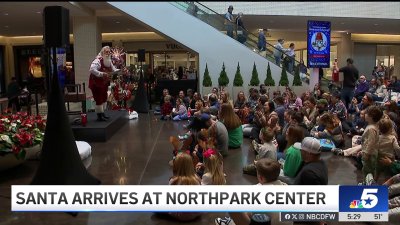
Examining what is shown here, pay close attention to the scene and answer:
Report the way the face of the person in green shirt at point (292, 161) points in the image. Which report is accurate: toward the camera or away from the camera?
away from the camera

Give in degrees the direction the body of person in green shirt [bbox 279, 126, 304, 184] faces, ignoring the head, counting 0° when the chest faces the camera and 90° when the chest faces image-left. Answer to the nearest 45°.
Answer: approximately 135°

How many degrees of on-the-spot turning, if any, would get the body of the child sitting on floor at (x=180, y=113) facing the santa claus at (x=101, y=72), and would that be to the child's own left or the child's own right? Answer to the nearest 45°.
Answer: approximately 45° to the child's own left

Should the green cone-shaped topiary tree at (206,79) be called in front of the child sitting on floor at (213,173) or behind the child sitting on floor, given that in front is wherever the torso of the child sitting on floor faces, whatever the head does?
in front

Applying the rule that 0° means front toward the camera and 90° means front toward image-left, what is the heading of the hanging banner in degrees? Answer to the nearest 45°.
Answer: approximately 0°

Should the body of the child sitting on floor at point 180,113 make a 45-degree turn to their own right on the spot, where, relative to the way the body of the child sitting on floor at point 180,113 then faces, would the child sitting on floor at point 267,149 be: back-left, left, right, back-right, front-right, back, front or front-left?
back-left

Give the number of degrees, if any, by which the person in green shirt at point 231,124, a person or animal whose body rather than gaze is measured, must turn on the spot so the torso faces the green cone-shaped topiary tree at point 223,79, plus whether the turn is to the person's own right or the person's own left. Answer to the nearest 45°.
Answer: approximately 45° to the person's own right

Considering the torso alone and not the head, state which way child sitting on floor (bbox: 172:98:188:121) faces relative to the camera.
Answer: to the viewer's left

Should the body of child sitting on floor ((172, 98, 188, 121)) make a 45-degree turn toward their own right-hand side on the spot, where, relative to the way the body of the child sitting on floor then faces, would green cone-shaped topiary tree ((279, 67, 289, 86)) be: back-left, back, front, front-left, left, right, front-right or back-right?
right

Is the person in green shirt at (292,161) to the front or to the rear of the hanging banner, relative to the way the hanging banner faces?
to the front

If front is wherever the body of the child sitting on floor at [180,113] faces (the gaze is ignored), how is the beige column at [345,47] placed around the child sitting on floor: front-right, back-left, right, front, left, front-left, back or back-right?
back-right
